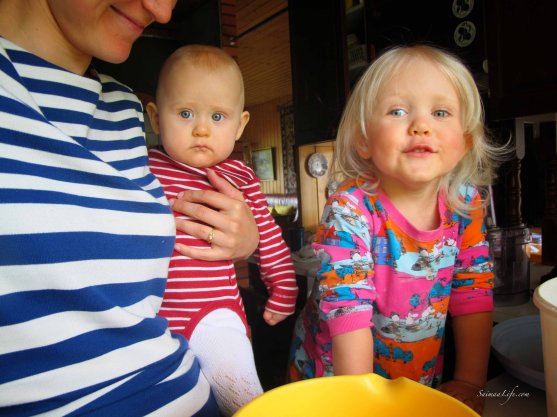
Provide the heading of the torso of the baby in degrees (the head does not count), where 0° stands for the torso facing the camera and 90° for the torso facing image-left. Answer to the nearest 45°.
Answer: approximately 0°

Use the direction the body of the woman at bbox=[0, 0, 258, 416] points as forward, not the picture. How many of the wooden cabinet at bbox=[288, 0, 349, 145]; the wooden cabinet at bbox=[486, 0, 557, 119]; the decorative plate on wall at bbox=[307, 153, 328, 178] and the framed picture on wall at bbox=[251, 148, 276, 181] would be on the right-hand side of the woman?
0

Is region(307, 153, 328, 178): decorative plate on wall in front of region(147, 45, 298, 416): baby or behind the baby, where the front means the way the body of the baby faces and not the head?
behind

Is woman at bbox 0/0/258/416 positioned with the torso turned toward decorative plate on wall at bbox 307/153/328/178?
no

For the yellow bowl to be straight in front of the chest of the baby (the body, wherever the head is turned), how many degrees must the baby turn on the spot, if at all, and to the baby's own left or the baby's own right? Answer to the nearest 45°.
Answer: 0° — they already face it

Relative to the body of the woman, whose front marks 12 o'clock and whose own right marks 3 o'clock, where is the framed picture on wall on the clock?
The framed picture on wall is roughly at 8 o'clock from the woman.

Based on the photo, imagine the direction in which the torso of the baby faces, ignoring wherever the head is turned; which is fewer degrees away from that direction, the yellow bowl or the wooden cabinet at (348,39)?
the yellow bowl

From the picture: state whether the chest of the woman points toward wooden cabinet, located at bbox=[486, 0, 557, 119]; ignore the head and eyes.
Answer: no

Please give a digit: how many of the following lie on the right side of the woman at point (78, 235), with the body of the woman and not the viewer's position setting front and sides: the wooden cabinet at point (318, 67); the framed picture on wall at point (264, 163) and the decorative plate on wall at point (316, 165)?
0

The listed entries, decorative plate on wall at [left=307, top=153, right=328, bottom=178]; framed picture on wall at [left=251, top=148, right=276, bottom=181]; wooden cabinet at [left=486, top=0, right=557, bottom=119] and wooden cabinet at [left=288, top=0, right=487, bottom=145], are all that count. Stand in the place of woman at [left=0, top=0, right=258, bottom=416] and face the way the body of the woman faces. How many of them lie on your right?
0

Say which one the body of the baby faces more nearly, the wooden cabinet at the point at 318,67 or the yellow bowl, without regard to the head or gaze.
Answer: the yellow bowl

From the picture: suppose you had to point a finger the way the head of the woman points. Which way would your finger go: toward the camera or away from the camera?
toward the camera

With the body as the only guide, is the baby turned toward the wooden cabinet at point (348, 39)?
no

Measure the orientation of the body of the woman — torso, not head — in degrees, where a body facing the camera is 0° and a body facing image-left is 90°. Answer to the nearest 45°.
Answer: approximately 315°

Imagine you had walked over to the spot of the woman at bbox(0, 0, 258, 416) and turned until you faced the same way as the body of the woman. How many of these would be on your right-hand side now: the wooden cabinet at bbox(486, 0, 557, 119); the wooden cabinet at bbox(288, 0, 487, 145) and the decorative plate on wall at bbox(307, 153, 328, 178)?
0
